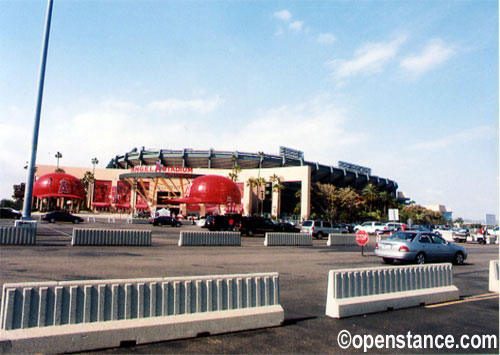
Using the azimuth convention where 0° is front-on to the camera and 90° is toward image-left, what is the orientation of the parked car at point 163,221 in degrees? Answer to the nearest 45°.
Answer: approximately 270°

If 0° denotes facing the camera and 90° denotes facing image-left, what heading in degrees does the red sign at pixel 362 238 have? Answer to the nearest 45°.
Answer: approximately 0°

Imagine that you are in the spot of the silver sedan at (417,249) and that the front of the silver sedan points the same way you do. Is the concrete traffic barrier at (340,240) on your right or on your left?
on your left

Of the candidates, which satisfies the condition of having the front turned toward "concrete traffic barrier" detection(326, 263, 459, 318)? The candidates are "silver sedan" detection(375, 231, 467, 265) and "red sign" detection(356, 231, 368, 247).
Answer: the red sign

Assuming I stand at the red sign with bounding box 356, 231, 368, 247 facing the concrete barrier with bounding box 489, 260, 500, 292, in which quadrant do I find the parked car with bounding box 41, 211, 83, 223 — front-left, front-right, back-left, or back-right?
back-right

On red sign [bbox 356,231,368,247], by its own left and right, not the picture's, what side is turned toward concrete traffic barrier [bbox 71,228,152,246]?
right

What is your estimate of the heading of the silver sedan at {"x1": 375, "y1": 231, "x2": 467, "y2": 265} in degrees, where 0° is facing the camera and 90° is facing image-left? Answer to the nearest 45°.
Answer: approximately 225°

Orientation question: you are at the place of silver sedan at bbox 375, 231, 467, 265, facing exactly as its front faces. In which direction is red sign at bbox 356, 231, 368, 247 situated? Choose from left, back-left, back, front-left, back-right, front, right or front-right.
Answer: left

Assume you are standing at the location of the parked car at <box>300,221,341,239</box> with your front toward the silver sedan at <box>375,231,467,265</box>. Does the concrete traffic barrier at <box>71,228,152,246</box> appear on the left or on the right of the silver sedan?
right

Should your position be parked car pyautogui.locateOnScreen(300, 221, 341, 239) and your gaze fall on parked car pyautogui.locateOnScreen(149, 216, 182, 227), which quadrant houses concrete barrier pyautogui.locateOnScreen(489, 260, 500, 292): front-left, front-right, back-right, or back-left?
back-left

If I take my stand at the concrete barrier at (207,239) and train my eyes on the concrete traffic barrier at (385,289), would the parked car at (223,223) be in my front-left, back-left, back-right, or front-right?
back-left
